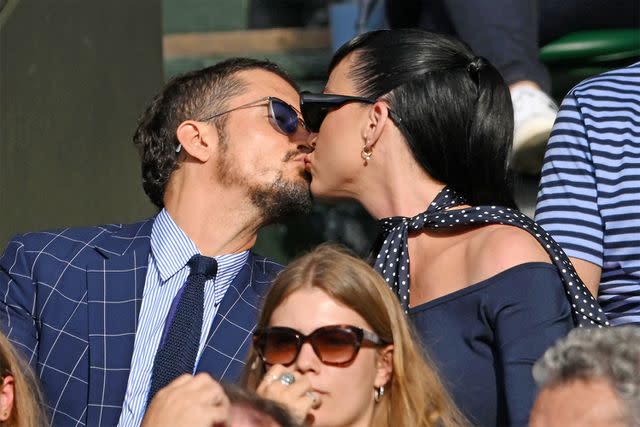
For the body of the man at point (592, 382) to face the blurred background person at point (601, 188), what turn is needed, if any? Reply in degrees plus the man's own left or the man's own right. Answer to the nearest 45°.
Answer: approximately 135° to the man's own right

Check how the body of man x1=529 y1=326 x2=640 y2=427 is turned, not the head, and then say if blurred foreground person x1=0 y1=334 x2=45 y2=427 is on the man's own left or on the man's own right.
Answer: on the man's own right

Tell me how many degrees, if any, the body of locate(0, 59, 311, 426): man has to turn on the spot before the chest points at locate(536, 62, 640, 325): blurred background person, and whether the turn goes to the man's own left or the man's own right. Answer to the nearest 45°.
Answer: approximately 45° to the man's own left

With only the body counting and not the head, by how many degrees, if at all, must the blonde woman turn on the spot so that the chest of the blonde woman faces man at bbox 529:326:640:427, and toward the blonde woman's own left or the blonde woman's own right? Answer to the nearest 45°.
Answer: approximately 90° to the blonde woman's own left

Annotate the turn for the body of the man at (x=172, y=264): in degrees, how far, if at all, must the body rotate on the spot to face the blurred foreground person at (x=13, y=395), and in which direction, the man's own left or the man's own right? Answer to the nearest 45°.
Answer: approximately 90° to the man's own right

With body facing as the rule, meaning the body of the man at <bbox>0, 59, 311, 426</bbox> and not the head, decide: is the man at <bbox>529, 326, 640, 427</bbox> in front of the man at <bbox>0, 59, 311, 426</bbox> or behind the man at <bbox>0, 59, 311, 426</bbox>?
in front

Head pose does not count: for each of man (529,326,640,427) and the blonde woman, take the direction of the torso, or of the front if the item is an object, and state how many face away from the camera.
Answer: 0

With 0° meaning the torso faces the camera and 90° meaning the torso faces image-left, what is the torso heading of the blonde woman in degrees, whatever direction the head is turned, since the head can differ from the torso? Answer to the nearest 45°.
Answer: approximately 45°

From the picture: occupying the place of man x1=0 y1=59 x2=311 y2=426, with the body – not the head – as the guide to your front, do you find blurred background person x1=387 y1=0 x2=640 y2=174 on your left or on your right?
on your left

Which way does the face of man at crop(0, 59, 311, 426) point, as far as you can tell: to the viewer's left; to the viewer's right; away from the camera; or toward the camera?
to the viewer's right

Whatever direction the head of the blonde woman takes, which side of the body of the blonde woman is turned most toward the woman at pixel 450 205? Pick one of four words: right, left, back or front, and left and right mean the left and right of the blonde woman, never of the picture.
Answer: back

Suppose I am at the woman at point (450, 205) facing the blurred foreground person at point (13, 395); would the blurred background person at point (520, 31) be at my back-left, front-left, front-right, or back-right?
back-right
